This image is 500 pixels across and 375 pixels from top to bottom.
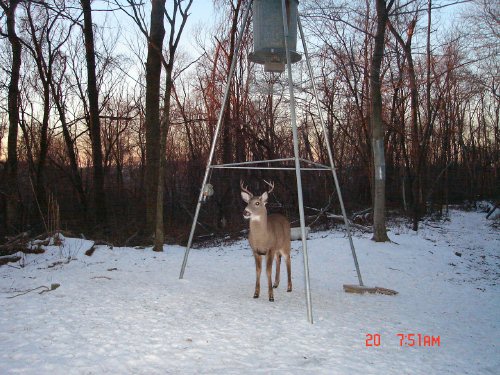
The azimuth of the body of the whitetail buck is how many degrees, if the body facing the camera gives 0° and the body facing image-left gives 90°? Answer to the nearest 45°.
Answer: approximately 45°

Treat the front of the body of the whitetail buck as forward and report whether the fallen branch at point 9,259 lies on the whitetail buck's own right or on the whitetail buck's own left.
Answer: on the whitetail buck's own right
